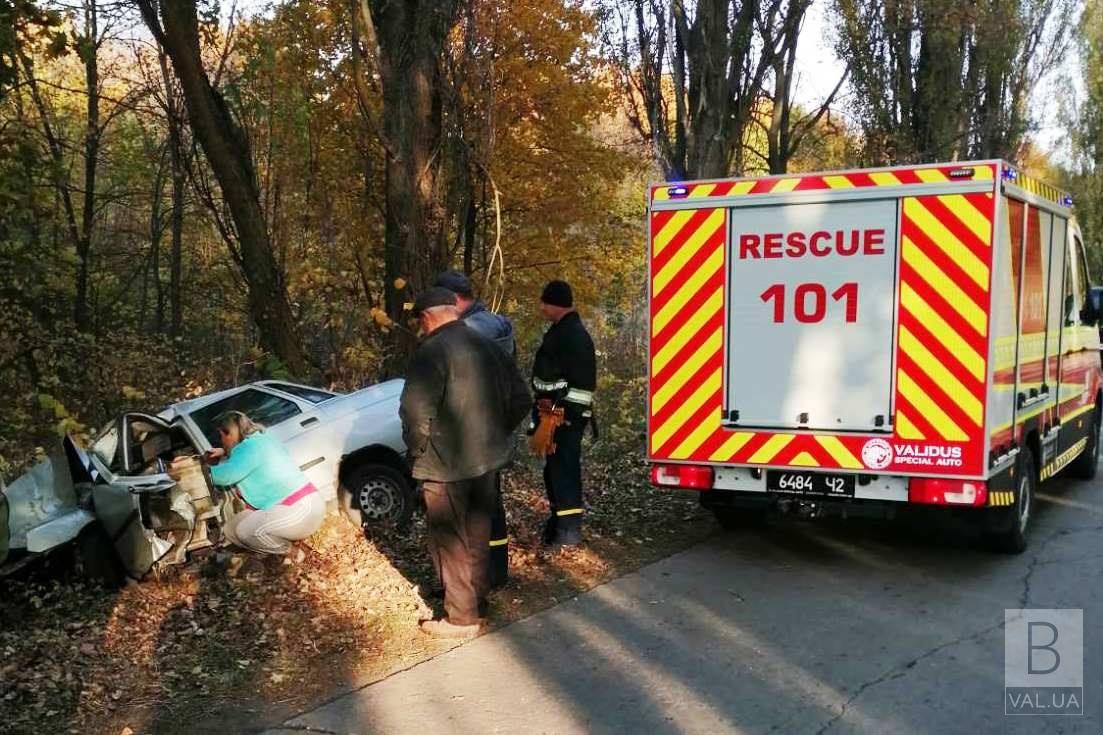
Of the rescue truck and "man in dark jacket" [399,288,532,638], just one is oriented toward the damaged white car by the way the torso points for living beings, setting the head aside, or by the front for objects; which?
the man in dark jacket

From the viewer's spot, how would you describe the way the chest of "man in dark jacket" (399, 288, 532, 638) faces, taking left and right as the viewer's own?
facing away from the viewer and to the left of the viewer

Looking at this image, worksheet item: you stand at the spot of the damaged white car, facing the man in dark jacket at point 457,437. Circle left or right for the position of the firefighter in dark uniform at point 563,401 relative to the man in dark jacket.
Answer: left

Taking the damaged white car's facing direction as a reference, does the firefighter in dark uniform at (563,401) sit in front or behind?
behind

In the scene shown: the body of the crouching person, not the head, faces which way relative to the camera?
to the viewer's left

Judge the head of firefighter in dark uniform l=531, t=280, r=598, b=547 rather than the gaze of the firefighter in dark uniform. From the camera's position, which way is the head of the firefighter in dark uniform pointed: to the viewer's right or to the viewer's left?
to the viewer's left

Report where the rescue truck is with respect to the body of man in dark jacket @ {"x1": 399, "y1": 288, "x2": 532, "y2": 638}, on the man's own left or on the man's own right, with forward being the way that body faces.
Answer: on the man's own right

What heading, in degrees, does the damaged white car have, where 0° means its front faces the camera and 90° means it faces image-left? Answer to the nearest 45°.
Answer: approximately 90°

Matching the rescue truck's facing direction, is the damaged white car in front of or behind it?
behind
